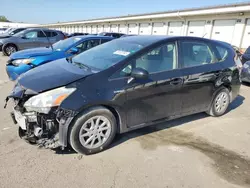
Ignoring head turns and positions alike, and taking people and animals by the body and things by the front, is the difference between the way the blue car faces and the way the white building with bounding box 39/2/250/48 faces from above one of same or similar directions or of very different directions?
same or similar directions

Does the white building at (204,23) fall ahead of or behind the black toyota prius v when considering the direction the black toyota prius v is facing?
behind

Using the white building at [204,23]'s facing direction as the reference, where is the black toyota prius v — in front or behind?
in front

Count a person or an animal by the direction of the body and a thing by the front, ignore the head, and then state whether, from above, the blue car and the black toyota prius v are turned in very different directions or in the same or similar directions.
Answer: same or similar directions

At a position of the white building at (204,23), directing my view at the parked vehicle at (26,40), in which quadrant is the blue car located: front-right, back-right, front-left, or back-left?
front-left

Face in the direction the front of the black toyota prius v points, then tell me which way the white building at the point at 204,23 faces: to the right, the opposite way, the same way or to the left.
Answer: the same way

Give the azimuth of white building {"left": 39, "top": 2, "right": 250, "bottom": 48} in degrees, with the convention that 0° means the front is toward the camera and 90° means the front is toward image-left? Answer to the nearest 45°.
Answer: approximately 45°

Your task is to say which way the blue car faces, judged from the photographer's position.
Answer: facing the viewer and to the left of the viewer

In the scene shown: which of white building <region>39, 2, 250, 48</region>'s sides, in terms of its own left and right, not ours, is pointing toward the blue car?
front

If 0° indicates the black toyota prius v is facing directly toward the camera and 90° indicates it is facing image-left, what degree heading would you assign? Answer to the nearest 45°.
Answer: approximately 45°

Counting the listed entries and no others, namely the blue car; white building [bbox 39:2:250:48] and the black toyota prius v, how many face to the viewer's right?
0

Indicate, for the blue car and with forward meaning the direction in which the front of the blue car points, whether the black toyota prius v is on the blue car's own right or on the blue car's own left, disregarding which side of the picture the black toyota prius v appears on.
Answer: on the blue car's own left

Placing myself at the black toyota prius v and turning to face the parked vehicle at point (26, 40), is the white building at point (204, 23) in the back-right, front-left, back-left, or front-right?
front-right

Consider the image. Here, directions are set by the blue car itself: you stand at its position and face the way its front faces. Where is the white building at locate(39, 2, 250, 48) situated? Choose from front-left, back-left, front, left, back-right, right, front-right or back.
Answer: back
